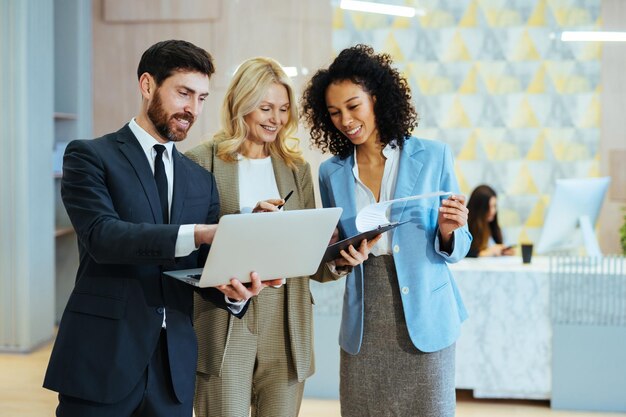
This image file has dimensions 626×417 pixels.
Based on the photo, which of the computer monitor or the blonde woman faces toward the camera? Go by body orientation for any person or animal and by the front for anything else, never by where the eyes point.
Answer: the blonde woman

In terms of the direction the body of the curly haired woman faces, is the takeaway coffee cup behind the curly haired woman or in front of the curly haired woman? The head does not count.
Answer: behind

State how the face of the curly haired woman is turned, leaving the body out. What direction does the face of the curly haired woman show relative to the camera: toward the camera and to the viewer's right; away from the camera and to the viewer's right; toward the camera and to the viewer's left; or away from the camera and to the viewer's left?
toward the camera and to the viewer's left

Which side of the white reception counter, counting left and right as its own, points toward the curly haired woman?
front

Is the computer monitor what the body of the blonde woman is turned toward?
no

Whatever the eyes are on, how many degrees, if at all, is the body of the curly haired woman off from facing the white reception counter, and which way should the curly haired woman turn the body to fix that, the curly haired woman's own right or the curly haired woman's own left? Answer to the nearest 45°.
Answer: approximately 135° to the curly haired woman's own right

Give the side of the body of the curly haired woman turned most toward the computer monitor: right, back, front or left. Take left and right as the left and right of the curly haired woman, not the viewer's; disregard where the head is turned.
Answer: back

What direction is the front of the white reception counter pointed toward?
toward the camera

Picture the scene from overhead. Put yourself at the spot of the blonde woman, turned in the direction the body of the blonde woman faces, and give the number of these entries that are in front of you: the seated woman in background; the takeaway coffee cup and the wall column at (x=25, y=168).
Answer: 0

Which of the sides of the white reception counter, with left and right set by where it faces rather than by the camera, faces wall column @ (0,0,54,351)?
right

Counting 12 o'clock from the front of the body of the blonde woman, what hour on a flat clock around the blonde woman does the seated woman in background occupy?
The seated woman in background is roughly at 7 o'clock from the blonde woman.

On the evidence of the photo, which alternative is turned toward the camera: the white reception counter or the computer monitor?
the white reception counter

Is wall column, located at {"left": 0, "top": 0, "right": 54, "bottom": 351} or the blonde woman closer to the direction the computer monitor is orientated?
the wall column

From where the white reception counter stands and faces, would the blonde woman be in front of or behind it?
in front

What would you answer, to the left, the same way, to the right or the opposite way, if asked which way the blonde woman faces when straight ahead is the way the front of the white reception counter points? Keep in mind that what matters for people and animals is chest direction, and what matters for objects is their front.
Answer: the same way

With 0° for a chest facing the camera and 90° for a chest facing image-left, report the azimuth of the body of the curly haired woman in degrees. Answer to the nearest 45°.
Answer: approximately 45°
